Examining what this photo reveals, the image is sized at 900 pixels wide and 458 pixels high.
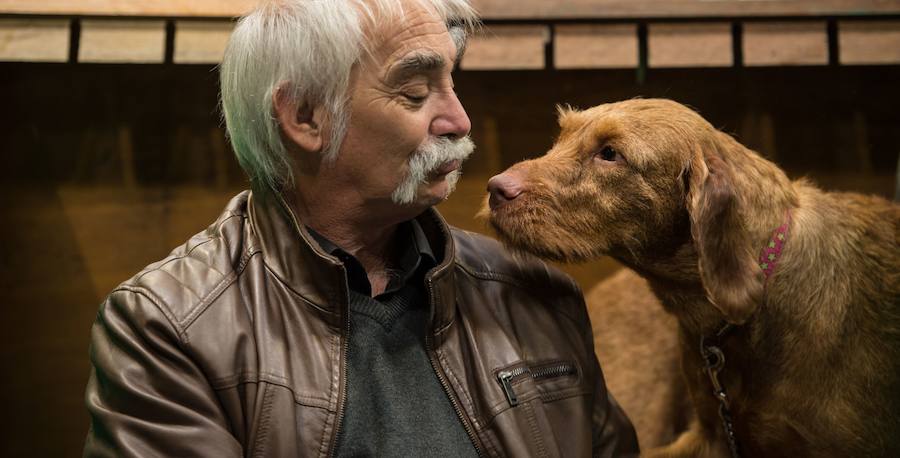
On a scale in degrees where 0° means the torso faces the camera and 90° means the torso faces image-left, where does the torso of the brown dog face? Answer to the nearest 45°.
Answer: approximately 90°

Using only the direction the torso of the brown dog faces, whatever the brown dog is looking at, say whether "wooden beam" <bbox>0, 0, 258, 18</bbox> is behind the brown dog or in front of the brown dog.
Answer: in front

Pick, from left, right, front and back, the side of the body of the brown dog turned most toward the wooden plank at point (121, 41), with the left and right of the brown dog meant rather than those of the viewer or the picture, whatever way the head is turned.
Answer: front

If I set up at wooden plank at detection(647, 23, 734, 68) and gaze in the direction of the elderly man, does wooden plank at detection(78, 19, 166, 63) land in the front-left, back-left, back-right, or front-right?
front-right

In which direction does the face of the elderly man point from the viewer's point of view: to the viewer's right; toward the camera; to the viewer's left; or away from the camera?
to the viewer's right

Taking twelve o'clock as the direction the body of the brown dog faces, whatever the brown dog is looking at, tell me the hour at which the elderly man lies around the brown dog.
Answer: The elderly man is roughly at 11 o'clock from the brown dog.

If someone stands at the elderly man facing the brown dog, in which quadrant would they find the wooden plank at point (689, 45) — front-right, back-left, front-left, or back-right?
front-left
